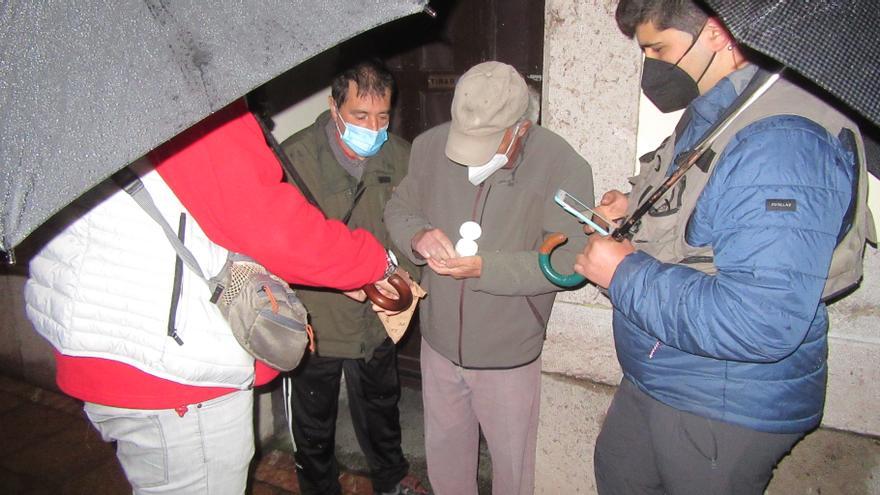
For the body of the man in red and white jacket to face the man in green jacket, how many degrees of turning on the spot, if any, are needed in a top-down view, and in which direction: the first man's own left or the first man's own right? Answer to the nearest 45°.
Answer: approximately 45° to the first man's own left

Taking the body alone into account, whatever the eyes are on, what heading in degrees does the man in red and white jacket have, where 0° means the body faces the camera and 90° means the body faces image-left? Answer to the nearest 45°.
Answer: approximately 270°
